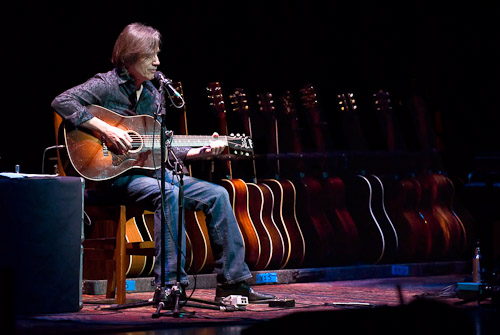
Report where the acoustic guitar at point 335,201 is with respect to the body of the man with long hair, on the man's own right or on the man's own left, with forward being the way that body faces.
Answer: on the man's own left

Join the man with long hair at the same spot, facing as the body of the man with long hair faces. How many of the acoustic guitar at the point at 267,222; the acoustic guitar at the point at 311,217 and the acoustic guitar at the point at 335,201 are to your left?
3

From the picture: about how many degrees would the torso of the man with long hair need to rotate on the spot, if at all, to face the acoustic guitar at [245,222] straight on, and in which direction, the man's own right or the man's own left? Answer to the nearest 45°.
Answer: approximately 90° to the man's own left

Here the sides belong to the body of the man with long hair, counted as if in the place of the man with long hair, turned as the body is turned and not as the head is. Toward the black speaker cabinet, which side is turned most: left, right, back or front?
right

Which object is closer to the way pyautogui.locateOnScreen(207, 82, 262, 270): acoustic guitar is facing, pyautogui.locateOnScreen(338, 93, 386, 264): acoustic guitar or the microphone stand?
the microphone stand

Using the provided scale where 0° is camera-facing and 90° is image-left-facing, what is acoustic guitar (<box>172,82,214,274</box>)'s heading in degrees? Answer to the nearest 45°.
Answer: approximately 45°

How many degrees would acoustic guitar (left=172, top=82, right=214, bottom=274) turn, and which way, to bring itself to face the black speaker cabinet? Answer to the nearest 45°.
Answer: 0° — it already faces it

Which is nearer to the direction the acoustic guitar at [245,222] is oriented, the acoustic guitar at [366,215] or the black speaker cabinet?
the black speaker cabinet

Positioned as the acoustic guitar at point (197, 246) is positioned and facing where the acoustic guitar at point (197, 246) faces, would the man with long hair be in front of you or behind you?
in front
